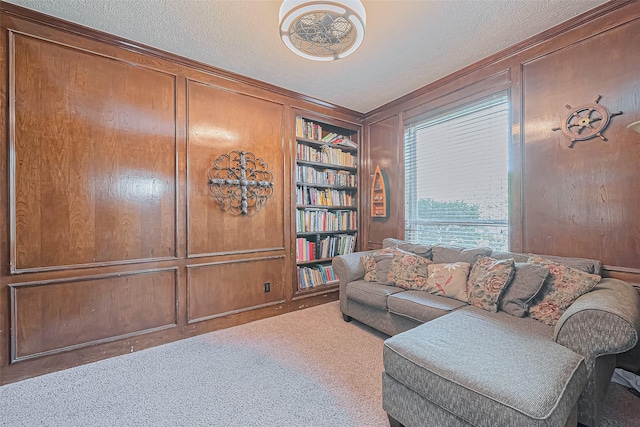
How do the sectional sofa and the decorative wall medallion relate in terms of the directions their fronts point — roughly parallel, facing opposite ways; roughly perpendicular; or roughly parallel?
roughly perpendicular

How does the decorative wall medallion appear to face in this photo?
toward the camera

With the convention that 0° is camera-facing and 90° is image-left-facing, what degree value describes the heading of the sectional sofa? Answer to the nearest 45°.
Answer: approximately 45°

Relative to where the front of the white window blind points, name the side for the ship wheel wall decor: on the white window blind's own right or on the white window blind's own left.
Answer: on the white window blind's own left

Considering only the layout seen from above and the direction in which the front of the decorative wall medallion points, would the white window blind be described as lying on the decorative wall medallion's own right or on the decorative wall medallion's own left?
on the decorative wall medallion's own left

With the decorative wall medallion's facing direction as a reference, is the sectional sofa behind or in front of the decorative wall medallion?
in front

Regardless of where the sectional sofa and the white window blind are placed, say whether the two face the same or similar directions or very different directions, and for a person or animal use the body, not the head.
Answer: same or similar directions

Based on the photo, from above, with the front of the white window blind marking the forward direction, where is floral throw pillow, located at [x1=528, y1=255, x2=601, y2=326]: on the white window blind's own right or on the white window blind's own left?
on the white window blind's own left

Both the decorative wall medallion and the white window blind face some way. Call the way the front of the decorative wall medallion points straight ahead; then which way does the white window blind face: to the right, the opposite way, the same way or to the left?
to the right

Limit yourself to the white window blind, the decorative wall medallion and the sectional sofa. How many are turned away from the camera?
0

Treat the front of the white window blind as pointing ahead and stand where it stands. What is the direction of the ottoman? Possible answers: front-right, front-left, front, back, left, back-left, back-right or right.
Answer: front-left

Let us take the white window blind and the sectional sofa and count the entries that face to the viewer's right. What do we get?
0
